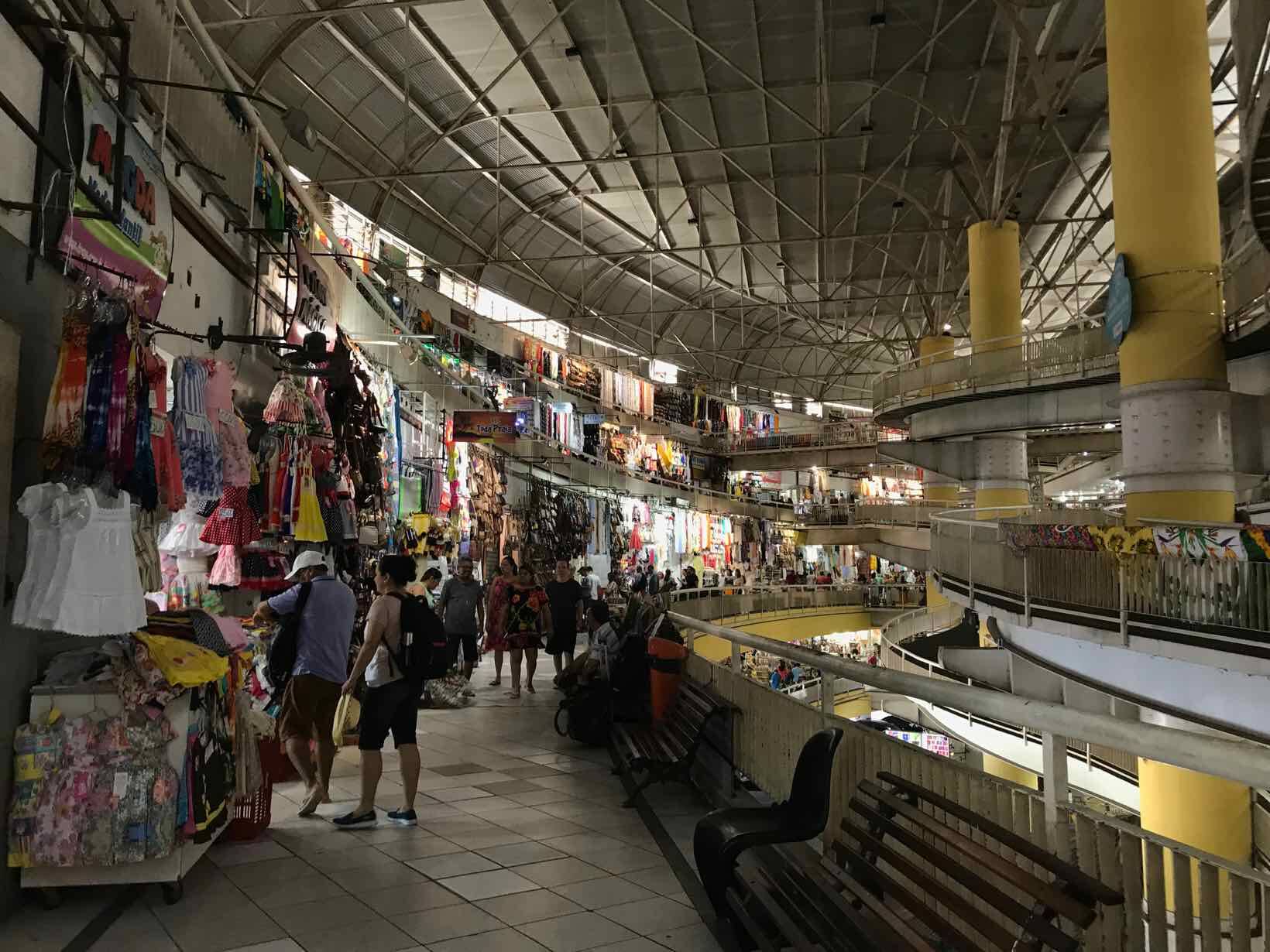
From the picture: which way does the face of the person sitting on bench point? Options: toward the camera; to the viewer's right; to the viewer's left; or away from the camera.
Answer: to the viewer's left

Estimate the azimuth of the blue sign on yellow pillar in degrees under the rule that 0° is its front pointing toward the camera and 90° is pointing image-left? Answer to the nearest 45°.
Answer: approximately 45°

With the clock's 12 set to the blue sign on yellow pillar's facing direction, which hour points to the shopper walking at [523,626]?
The shopper walking is roughly at 12 o'clock from the blue sign on yellow pillar.

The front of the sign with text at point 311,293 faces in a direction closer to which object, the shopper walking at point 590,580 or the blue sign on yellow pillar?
the blue sign on yellow pillar

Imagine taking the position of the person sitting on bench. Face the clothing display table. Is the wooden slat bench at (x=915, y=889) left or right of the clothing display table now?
left

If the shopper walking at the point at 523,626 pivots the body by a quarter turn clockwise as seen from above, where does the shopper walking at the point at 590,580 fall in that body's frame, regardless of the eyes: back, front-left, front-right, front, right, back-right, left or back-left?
right

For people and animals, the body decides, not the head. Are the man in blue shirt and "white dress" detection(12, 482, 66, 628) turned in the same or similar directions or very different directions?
very different directions

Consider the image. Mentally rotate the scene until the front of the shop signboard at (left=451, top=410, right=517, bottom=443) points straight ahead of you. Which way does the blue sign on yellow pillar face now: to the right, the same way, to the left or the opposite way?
to the right
